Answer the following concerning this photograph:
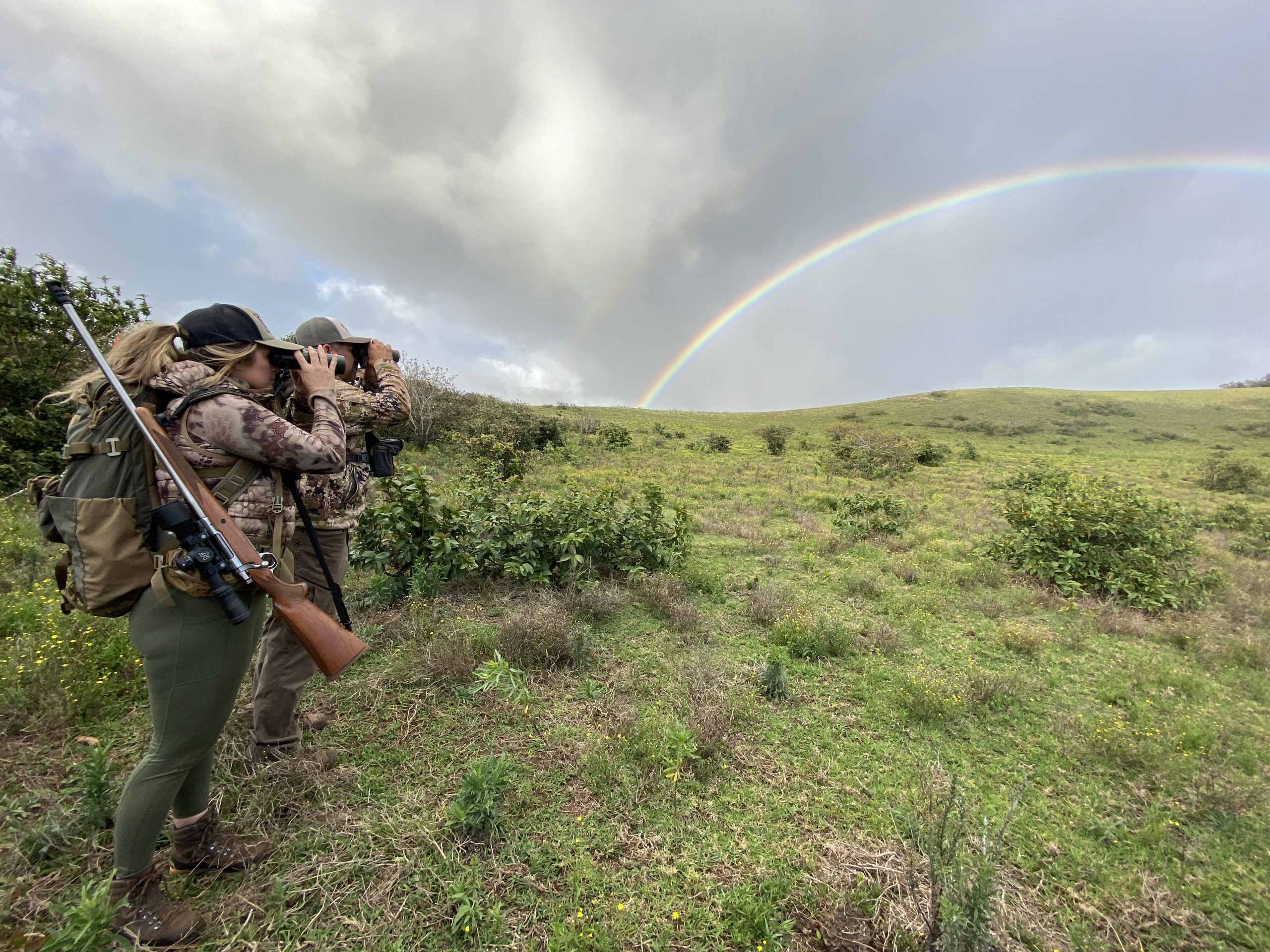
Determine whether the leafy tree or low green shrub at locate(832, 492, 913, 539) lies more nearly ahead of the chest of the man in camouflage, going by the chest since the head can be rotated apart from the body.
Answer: the low green shrub

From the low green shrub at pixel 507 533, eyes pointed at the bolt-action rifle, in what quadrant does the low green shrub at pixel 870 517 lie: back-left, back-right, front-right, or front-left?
back-left

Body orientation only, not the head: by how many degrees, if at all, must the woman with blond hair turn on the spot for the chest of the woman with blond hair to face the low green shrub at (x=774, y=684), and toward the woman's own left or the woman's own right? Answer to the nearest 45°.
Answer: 0° — they already face it

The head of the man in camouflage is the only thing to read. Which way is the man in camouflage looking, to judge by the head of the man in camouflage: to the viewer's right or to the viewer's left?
to the viewer's right

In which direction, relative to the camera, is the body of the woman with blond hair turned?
to the viewer's right

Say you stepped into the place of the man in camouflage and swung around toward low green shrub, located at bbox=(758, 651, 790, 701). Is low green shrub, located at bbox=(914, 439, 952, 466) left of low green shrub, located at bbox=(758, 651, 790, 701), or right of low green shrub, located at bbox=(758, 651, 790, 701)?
left

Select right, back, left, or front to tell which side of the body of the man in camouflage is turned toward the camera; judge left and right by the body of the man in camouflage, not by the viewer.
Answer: right

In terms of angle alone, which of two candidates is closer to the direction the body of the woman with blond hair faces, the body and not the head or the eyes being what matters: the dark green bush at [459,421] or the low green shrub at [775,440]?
the low green shrub

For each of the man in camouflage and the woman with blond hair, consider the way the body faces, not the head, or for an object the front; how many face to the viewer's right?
2

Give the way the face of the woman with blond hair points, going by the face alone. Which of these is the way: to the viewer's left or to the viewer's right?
to the viewer's right

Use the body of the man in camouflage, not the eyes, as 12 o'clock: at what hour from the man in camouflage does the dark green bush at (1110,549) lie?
The dark green bush is roughly at 12 o'clock from the man in camouflage.
